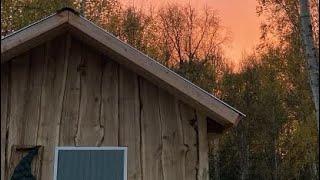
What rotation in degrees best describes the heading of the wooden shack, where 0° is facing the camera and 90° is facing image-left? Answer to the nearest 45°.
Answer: approximately 0°
